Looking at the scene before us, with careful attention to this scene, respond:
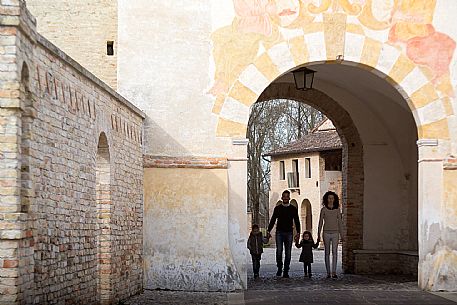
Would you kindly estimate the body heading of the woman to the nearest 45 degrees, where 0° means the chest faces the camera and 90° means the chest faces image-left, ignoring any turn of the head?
approximately 0°

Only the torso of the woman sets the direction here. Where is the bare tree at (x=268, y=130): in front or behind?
behind

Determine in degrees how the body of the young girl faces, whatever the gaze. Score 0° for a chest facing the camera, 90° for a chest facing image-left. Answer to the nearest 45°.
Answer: approximately 0°

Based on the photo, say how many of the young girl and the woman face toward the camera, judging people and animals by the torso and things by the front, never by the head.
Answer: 2

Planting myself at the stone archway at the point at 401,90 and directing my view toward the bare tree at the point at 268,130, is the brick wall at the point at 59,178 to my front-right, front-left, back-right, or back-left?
back-left
